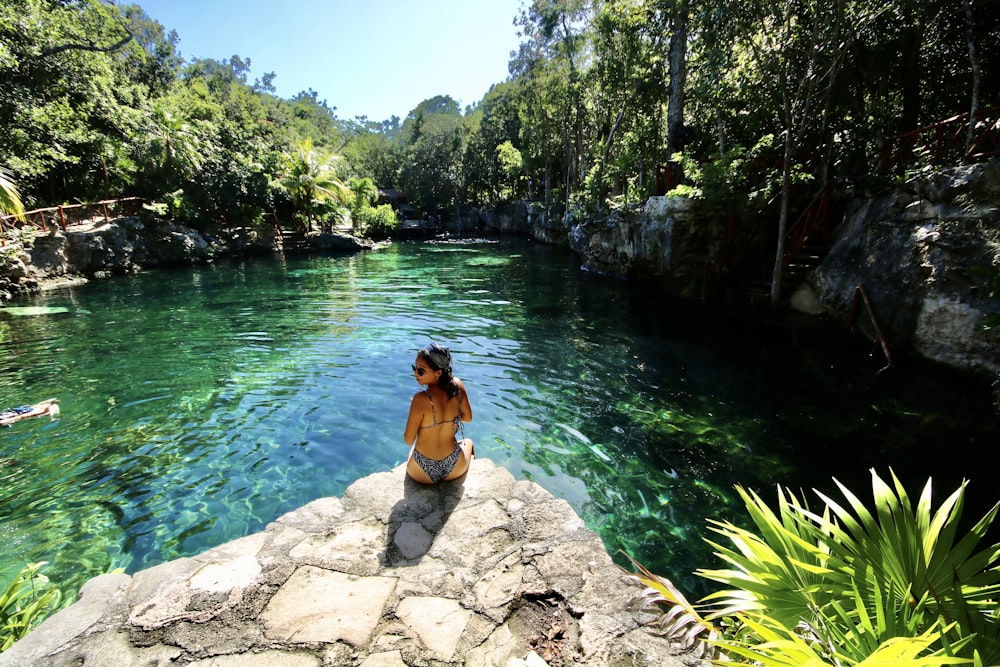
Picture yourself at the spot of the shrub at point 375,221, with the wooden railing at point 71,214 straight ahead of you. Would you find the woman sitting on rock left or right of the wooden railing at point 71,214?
left

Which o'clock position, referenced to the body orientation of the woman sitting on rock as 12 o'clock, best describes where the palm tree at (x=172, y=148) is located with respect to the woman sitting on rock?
The palm tree is roughly at 11 o'clock from the woman sitting on rock.

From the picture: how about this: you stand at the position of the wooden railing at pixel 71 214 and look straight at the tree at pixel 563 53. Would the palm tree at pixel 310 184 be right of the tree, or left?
left

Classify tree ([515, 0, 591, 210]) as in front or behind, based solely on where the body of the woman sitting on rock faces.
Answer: in front

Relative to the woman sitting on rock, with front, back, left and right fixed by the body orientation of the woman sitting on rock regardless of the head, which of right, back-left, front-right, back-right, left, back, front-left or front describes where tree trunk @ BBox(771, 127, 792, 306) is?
front-right

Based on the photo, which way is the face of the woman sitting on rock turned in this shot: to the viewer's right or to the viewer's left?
to the viewer's left

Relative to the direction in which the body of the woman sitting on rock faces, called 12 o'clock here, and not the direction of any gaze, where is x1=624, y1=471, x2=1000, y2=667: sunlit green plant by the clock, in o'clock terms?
The sunlit green plant is roughly at 5 o'clock from the woman sitting on rock.

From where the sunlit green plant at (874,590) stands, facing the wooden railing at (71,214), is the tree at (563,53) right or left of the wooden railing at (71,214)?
right

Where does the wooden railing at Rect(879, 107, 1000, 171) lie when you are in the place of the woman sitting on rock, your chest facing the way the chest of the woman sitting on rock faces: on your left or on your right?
on your right

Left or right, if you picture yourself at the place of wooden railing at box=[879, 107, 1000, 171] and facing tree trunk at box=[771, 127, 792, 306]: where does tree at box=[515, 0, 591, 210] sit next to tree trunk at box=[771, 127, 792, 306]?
right

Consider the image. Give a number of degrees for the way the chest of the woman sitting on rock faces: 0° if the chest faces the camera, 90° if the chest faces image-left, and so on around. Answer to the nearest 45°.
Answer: approximately 180°
